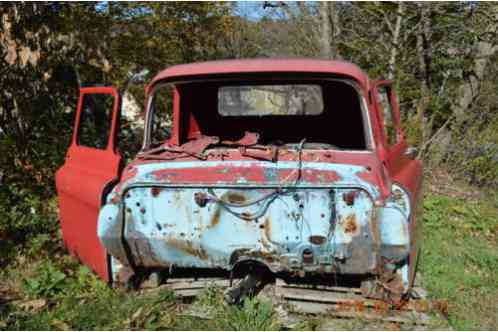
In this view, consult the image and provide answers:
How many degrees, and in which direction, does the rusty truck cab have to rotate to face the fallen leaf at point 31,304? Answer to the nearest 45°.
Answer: approximately 90° to its right

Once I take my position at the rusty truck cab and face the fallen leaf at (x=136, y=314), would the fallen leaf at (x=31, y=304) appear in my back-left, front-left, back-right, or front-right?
front-right

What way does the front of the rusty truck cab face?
toward the camera

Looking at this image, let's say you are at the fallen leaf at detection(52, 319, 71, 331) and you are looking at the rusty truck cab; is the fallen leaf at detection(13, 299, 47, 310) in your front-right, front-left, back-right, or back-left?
back-left

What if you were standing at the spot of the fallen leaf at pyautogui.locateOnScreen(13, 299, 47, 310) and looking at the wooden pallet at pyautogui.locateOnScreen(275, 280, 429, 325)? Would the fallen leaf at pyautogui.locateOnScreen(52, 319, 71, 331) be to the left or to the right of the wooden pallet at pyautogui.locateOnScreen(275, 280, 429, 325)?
right
